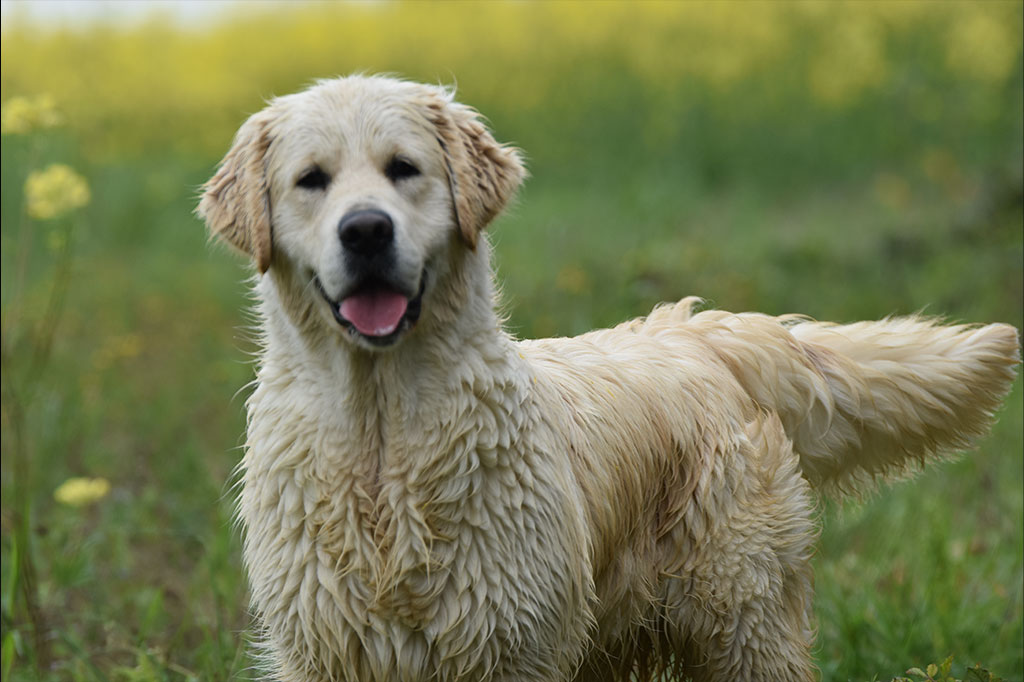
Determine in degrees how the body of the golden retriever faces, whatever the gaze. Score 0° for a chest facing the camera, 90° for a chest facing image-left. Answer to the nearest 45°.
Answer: approximately 45°
